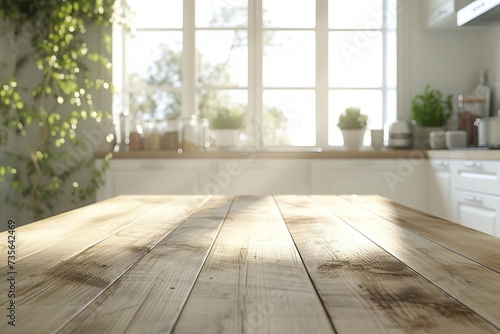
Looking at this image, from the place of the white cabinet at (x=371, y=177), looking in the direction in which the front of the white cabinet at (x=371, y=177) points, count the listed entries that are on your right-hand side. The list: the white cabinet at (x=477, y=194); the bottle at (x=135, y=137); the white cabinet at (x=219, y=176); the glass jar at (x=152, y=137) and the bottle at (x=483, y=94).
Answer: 3

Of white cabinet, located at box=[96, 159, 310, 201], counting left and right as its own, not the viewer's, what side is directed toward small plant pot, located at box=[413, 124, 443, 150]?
left

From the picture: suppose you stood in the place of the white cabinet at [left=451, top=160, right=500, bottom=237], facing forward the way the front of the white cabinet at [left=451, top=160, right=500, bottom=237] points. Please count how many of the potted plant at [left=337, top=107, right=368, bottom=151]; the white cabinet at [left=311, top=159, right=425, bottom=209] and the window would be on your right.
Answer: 3

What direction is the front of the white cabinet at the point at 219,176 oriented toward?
toward the camera

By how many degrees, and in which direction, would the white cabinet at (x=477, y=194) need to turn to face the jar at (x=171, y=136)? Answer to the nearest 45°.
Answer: approximately 45° to its right

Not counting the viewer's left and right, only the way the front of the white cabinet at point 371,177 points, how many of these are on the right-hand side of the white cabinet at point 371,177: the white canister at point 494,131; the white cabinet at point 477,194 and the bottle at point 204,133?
1

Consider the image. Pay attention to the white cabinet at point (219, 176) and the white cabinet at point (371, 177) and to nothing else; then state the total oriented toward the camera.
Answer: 2

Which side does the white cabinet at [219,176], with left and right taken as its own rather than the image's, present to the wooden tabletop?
front

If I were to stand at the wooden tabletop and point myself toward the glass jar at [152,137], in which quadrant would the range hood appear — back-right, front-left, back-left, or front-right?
front-right

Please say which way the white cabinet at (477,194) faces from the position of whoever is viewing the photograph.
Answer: facing the viewer and to the left of the viewer

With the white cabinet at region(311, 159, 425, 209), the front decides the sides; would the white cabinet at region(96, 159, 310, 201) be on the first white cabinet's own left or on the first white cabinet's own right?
on the first white cabinet's own right

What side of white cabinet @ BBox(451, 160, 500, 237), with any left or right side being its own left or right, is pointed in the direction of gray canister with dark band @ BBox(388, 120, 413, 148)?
right

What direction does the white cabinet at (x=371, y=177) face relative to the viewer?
toward the camera

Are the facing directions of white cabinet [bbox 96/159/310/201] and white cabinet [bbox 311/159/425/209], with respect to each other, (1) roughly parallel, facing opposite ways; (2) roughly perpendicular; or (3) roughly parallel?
roughly parallel

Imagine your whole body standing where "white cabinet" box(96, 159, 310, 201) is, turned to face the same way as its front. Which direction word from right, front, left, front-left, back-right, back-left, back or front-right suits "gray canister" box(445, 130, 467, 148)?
left
